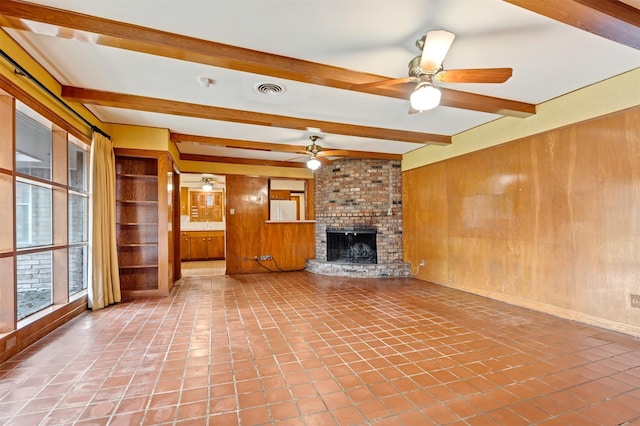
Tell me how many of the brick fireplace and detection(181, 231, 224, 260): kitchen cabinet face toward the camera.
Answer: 2

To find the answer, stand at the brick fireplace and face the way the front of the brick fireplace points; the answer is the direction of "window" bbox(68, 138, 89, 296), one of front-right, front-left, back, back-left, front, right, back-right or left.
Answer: front-right

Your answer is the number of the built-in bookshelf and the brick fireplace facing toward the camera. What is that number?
2

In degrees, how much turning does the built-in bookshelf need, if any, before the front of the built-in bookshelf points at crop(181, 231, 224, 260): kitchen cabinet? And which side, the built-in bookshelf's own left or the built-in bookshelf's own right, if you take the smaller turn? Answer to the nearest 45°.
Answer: approximately 180°

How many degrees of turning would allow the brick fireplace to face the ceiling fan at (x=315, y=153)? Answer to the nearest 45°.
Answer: approximately 45° to its right

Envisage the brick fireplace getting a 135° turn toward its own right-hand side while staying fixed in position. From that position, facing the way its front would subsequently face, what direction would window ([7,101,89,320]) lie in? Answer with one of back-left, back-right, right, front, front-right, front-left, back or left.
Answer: left

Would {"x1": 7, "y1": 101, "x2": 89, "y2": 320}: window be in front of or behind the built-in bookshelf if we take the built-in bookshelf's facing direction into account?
in front

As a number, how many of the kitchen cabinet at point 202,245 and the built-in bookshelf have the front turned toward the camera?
2

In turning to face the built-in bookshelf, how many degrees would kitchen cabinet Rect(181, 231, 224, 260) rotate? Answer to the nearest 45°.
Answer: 0° — it already faces it

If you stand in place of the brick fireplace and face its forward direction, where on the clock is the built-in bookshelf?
The built-in bookshelf is roughly at 2 o'clock from the brick fireplace.

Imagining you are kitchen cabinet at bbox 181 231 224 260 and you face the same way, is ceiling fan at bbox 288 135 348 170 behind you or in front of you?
in front

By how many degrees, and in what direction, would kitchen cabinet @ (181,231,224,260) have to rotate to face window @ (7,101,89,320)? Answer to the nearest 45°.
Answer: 0° — it already faces it
